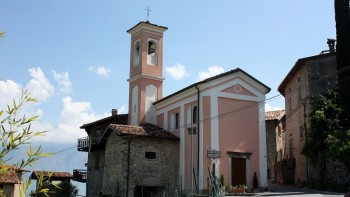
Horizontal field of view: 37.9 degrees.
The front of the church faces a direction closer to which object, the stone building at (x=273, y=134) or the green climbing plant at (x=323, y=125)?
the green climbing plant

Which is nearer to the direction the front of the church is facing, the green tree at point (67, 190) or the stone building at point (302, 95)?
the stone building

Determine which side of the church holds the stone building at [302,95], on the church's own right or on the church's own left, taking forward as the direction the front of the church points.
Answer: on the church's own left

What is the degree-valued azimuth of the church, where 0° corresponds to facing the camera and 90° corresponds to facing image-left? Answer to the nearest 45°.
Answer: approximately 315°

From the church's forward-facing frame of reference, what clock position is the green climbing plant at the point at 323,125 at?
The green climbing plant is roughly at 11 o'clock from the church.

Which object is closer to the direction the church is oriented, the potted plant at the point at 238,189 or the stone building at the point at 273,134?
the potted plant

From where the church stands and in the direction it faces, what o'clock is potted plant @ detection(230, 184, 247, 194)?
The potted plant is roughly at 12 o'clock from the church.

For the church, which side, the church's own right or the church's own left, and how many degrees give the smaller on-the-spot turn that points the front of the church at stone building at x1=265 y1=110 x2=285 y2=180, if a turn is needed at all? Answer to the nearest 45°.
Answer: approximately 90° to the church's own left

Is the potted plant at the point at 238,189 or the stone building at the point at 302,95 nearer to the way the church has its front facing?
the potted plant
